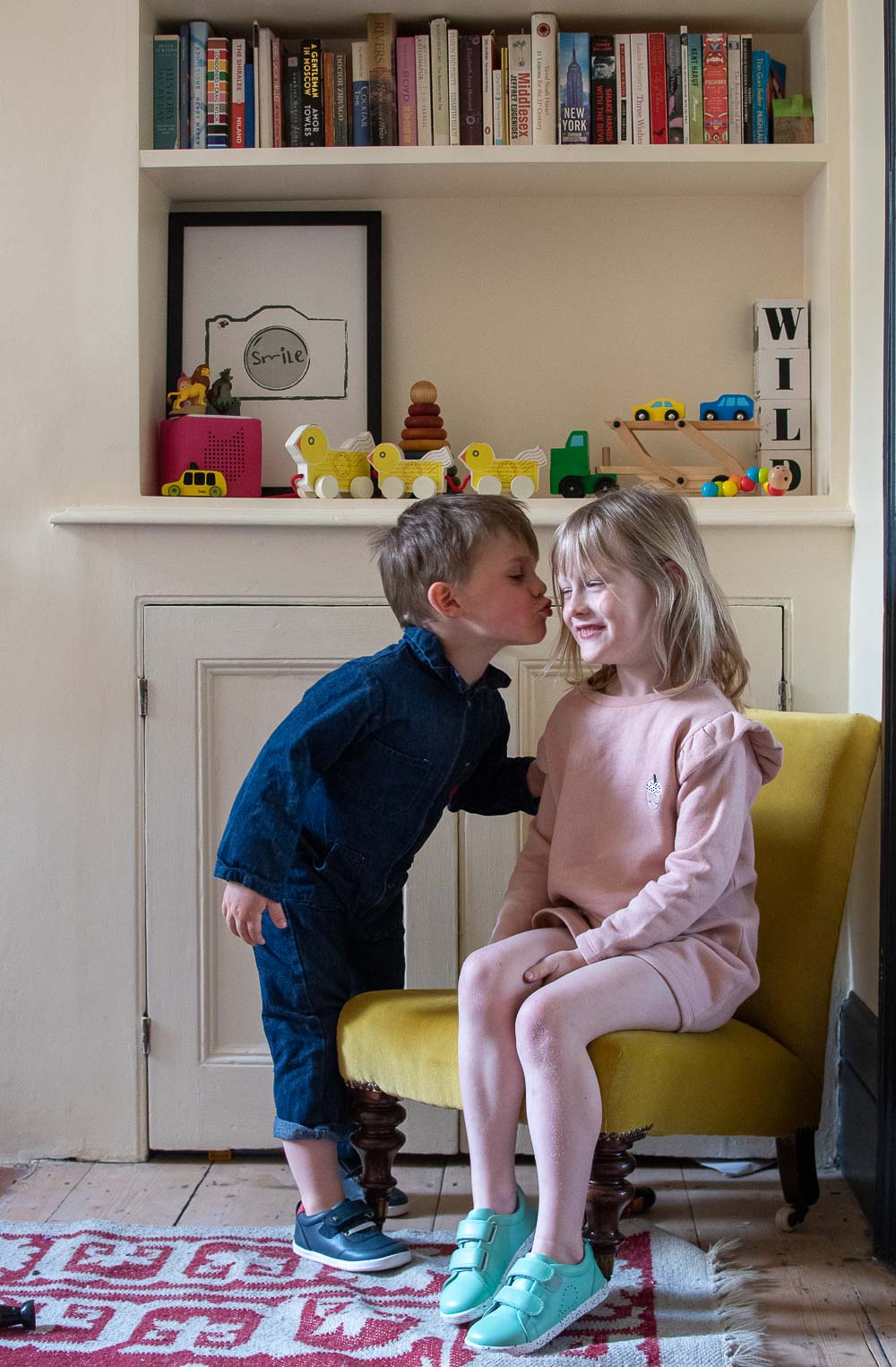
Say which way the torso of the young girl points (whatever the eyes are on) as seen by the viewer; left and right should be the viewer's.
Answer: facing the viewer and to the left of the viewer

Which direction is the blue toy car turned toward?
to the viewer's left

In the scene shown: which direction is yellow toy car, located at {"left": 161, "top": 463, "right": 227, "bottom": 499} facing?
to the viewer's left

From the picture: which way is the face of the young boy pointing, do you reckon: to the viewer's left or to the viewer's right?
to the viewer's right

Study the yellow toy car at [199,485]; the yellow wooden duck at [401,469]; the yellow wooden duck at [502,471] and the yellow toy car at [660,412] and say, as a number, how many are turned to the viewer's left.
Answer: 4

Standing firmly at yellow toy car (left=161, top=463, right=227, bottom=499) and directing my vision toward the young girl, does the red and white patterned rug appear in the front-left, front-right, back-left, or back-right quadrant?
front-right

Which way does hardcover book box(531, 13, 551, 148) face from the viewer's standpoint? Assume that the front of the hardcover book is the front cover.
to the viewer's right

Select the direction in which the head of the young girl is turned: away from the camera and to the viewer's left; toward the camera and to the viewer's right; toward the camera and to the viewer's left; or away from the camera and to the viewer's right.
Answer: toward the camera and to the viewer's left
